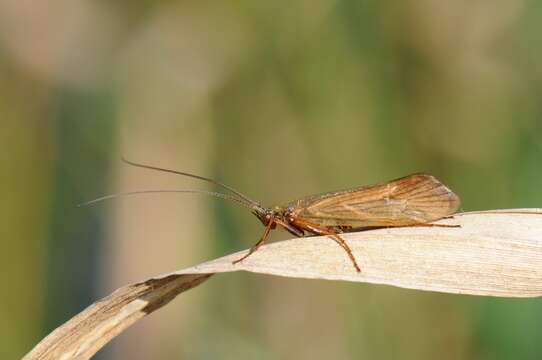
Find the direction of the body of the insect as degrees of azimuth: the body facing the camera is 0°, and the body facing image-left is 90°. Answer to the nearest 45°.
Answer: approximately 90°
